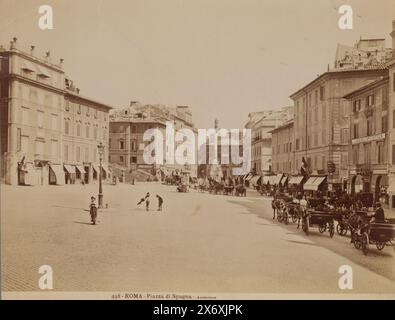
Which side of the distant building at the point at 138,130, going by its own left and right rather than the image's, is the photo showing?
front

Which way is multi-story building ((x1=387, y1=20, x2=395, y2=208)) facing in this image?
to the viewer's left

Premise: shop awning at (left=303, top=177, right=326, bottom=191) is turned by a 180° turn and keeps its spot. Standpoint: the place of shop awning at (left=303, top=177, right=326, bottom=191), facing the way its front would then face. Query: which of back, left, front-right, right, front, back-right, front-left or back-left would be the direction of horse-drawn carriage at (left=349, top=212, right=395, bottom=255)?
right

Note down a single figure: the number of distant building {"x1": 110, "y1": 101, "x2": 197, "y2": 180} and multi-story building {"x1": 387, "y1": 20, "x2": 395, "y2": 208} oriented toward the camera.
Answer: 1

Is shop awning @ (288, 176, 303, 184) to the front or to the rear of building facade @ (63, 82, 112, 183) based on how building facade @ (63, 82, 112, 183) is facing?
to the front

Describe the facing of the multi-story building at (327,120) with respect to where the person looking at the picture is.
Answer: facing the viewer and to the left of the viewer

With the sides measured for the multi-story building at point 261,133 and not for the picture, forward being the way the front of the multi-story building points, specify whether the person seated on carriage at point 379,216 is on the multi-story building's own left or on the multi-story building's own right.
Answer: on the multi-story building's own left
